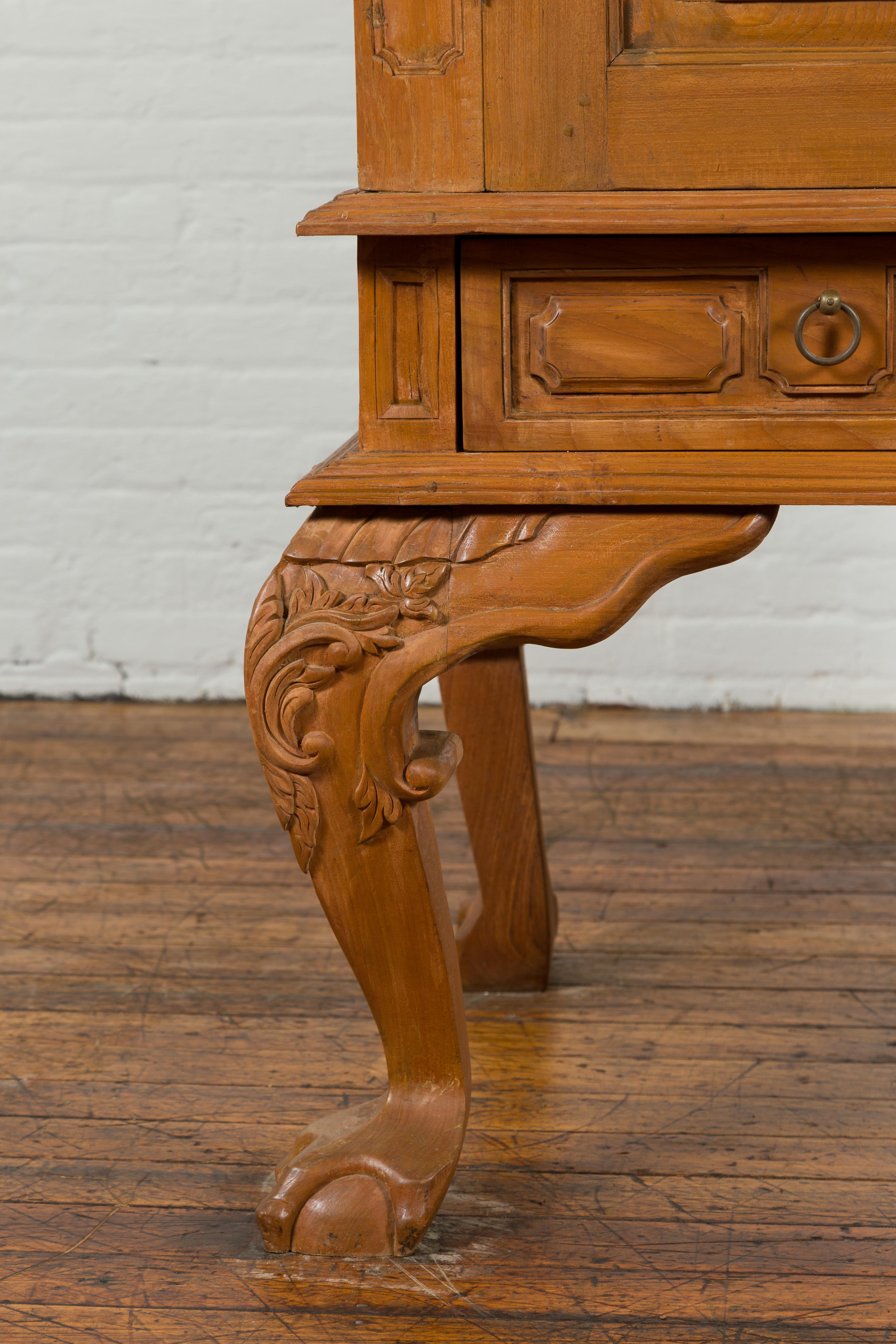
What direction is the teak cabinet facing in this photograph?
toward the camera
